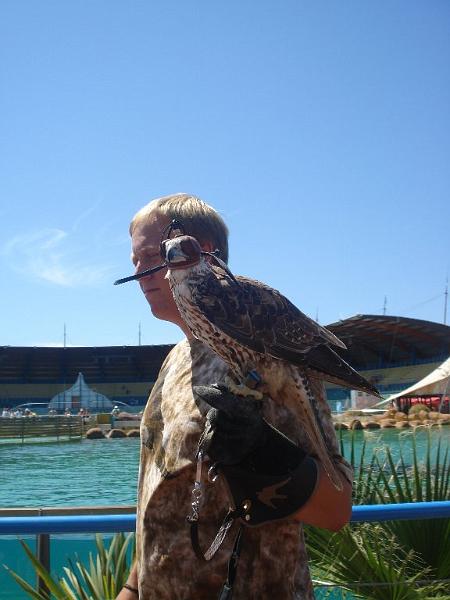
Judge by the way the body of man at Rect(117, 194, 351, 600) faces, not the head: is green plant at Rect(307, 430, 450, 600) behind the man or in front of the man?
behind

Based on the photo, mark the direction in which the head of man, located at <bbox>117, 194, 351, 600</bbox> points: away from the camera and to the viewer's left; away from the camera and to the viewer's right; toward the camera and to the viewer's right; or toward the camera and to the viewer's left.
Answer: toward the camera and to the viewer's left

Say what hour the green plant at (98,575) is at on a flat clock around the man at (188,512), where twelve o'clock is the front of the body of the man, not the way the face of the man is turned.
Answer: The green plant is roughly at 4 o'clock from the man.
